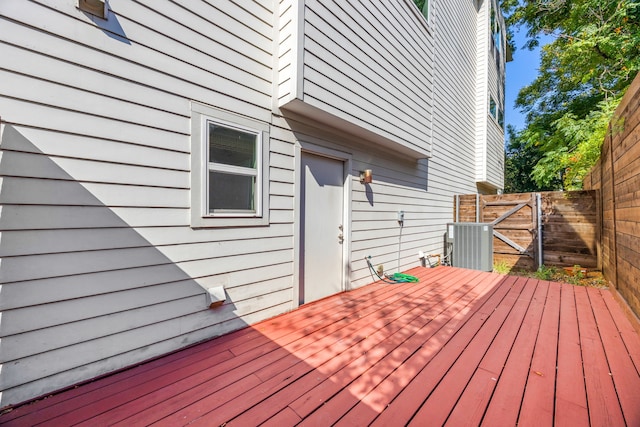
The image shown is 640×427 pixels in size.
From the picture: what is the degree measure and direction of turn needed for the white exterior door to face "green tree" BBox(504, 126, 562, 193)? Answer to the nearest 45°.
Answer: approximately 90° to its left

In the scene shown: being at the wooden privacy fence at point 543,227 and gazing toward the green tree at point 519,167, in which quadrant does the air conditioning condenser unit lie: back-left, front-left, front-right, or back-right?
back-left

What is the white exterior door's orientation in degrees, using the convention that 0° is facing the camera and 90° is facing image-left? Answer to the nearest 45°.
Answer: approximately 315°

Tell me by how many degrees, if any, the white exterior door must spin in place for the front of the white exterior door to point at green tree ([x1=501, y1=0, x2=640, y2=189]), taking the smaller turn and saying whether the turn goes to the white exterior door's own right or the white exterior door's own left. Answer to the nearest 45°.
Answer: approximately 90° to the white exterior door's own left

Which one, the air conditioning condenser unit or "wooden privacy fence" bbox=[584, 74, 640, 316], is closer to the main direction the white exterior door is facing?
the wooden privacy fence

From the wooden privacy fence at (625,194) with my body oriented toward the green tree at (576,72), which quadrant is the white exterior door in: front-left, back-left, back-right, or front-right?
back-left

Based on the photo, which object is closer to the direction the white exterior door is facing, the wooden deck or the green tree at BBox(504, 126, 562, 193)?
the wooden deck

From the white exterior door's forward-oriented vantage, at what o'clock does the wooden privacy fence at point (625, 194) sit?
The wooden privacy fence is roughly at 11 o'clock from the white exterior door.

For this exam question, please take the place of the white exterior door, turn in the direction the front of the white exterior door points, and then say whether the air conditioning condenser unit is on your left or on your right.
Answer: on your left

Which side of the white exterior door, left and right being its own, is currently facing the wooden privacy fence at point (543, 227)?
left
